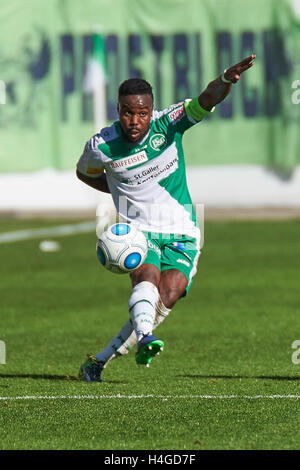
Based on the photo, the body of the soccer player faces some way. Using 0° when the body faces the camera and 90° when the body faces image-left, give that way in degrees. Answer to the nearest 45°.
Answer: approximately 0°
